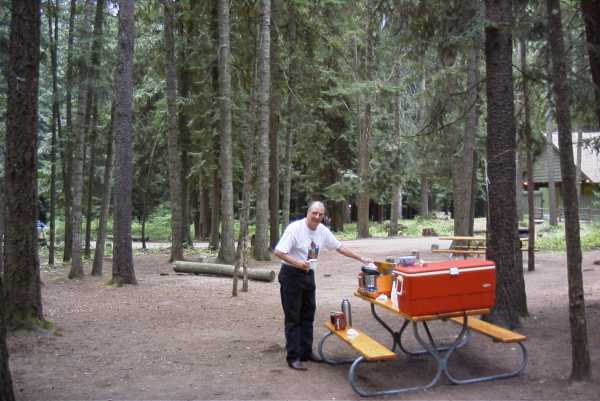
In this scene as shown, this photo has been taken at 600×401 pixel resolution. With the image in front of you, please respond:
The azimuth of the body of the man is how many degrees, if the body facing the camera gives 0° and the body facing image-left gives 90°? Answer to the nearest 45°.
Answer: approximately 315°

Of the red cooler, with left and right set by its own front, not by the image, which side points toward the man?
right

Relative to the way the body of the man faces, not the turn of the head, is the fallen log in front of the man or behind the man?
behind

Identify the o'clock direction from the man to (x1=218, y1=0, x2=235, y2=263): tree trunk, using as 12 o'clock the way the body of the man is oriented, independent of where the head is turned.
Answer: The tree trunk is roughly at 7 o'clock from the man.

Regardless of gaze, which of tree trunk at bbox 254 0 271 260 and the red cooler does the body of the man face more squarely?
the red cooler

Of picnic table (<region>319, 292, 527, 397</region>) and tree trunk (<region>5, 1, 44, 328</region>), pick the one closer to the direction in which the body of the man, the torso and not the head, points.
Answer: the picnic table

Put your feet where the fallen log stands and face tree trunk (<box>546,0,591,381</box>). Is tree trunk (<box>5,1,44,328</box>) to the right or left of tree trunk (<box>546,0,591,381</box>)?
right

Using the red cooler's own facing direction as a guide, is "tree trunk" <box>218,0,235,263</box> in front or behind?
behind

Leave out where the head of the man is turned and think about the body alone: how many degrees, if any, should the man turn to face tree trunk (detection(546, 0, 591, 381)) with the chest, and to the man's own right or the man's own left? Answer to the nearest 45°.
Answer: approximately 45° to the man's own left

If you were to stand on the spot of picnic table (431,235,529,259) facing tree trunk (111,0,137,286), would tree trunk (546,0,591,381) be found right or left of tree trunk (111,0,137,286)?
left

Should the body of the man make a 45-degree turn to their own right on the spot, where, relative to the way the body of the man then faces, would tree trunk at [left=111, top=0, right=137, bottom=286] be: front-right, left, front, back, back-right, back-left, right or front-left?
back-right

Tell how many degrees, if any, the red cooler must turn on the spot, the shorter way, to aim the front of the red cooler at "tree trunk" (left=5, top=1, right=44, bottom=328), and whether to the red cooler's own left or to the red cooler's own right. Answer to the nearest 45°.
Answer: approximately 90° to the red cooler's own right

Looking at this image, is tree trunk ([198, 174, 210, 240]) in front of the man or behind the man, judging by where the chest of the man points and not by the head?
behind
